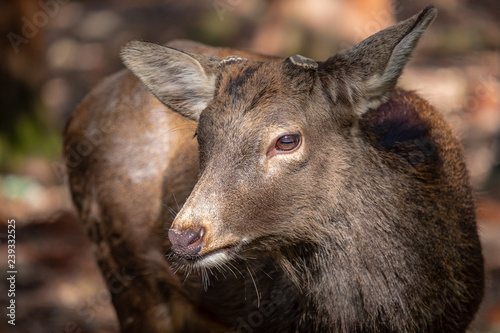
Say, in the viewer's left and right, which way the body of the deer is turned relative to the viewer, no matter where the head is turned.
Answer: facing the viewer and to the right of the viewer
